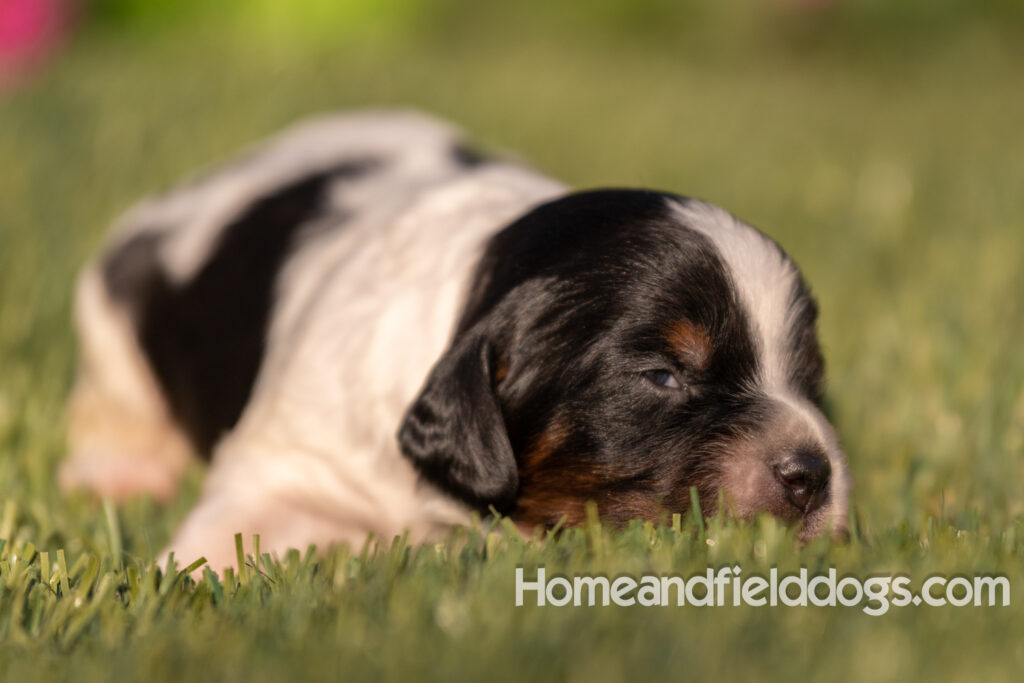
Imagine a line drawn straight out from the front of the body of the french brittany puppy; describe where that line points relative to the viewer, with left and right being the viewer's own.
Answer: facing the viewer and to the right of the viewer

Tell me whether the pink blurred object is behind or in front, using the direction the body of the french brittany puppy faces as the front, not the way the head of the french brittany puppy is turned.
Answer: behind
